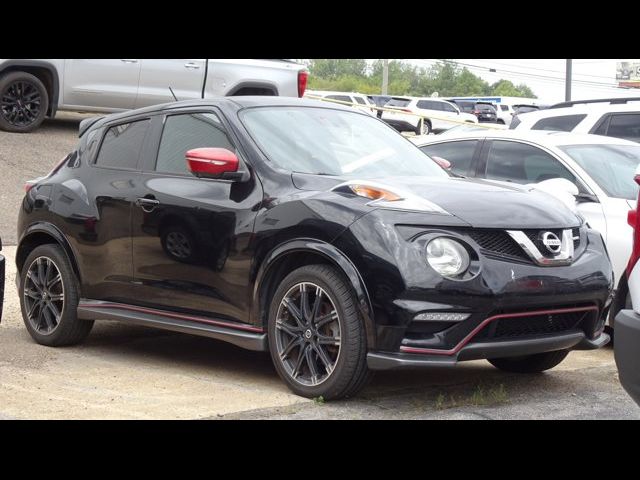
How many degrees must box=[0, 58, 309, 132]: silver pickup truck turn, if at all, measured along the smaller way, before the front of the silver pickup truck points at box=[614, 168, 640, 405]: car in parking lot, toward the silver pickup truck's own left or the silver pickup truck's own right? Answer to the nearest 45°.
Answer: approximately 90° to the silver pickup truck's own left

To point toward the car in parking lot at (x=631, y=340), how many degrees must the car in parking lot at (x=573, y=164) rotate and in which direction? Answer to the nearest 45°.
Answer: approximately 45° to its right

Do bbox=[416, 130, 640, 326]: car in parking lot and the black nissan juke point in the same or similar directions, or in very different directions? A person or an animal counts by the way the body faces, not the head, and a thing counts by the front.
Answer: same or similar directions

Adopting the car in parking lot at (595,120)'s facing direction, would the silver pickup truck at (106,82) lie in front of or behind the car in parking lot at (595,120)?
behind

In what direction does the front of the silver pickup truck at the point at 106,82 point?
to the viewer's left

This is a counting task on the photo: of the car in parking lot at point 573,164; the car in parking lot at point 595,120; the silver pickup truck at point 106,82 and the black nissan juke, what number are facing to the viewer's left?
1

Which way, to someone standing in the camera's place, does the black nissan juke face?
facing the viewer and to the right of the viewer

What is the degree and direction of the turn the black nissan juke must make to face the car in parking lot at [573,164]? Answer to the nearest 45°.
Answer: approximately 90° to its left

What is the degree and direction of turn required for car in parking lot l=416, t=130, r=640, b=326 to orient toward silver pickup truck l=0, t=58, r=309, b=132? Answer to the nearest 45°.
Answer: approximately 180°

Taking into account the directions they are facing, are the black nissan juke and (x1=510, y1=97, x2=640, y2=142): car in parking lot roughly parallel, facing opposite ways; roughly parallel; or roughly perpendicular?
roughly parallel

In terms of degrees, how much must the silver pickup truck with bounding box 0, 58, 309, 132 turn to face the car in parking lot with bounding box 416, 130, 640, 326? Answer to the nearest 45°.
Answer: approximately 135° to its left

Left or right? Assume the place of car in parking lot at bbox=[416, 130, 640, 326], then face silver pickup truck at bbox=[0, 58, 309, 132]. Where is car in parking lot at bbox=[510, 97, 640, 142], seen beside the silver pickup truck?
right

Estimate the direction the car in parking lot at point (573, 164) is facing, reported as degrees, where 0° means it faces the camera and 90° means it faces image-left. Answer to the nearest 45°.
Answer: approximately 315°

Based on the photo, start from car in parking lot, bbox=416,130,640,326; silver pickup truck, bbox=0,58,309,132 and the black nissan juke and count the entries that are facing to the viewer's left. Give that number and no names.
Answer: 1

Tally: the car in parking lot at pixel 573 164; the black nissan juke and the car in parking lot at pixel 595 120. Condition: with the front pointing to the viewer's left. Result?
0

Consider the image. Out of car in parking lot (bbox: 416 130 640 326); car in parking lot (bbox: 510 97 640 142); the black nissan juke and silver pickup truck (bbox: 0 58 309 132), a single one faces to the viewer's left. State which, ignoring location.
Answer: the silver pickup truck
